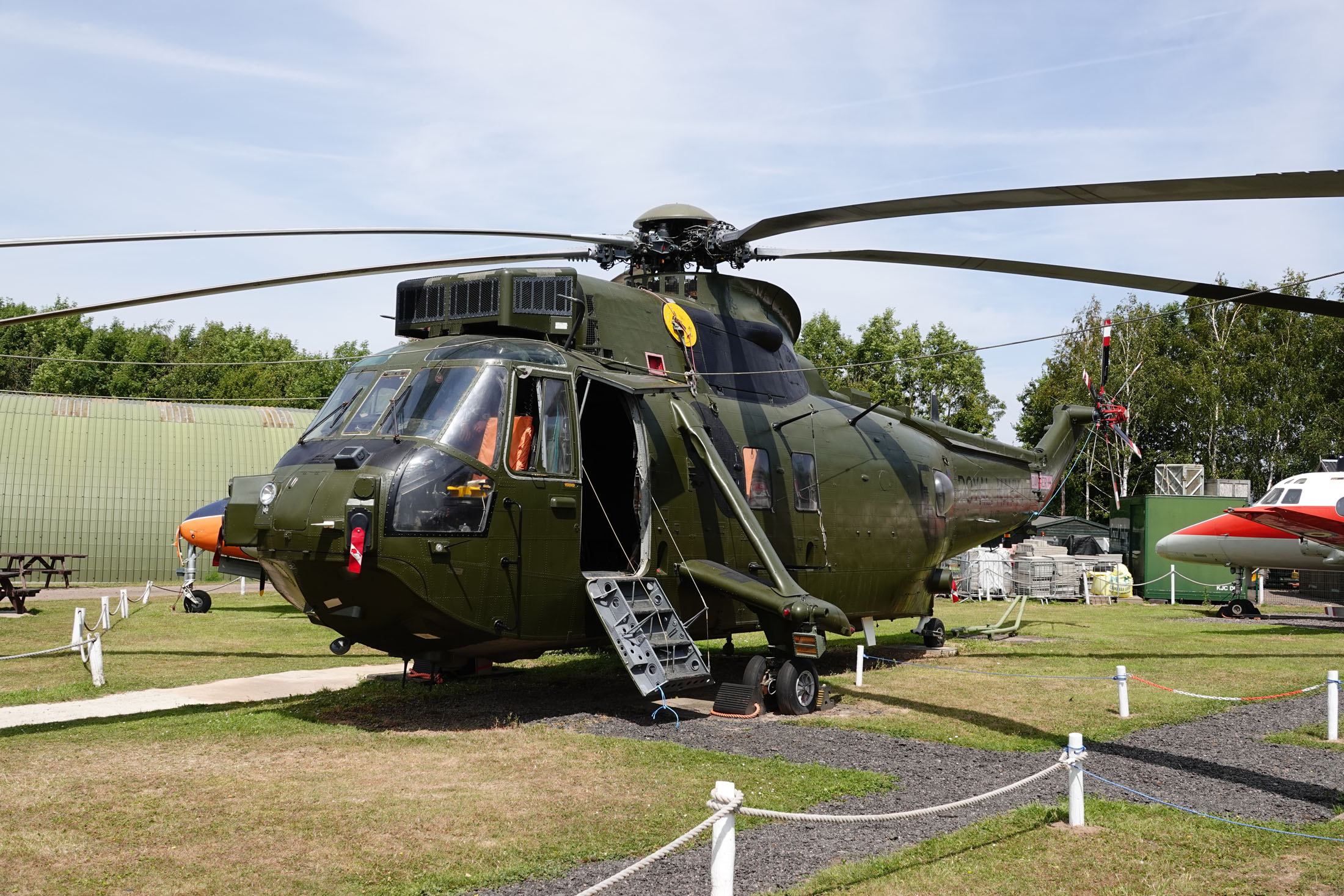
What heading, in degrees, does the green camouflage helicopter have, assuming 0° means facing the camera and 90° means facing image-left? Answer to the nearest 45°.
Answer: approximately 45°

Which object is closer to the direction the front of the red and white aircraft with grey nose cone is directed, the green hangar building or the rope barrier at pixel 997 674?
the green hangar building

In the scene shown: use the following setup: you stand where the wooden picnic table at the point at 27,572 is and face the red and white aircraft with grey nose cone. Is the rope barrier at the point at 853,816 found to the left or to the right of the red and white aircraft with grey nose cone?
right

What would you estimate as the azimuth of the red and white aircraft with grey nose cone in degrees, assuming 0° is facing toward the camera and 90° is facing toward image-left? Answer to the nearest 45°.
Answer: approximately 90°

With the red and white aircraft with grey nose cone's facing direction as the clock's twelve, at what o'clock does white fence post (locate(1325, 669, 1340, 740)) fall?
The white fence post is roughly at 9 o'clock from the red and white aircraft with grey nose cone.

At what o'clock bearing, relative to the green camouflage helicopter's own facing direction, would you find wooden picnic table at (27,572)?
The wooden picnic table is roughly at 3 o'clock from the green camouflage helicopter.
